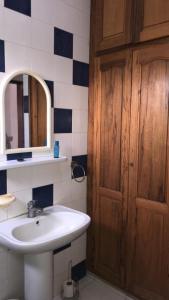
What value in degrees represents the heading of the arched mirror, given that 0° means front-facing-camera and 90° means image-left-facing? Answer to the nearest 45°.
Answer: approximately 315°

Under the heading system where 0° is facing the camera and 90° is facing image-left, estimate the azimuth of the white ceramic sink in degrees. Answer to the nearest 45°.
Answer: approximately 315°

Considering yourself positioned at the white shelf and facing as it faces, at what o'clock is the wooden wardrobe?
The wooden wardrobe is roughly at 10 o'clock from the white shelf.

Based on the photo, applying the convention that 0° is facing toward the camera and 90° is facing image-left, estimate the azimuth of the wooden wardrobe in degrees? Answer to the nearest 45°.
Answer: approximately 45°

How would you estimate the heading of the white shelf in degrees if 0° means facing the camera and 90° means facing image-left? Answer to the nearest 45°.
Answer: approximately 315°
